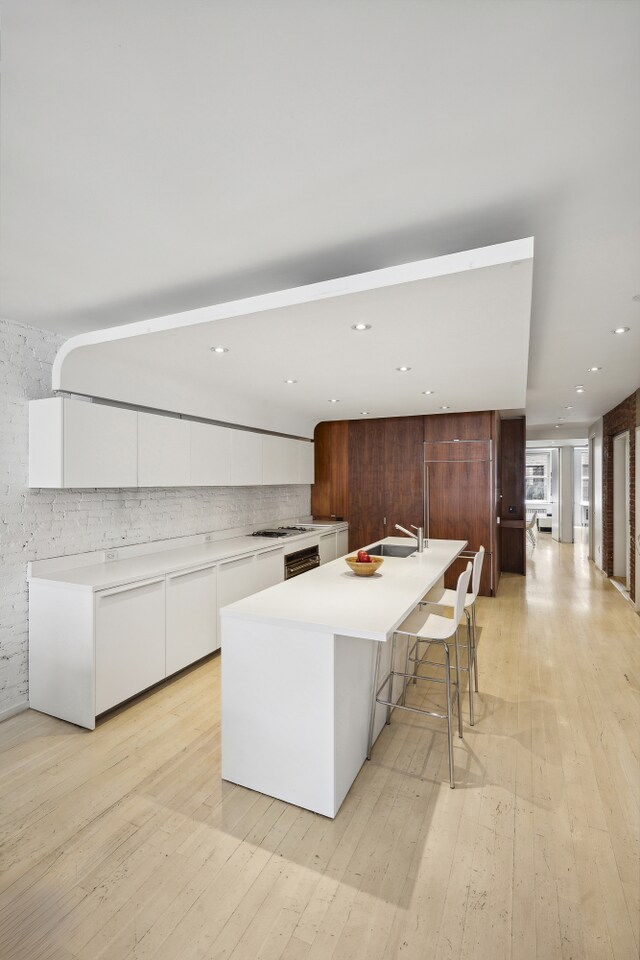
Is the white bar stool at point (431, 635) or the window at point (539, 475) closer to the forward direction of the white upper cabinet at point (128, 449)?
the white bar stool

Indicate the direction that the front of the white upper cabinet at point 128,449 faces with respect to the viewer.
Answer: facing the viewer and to the right of the viewer

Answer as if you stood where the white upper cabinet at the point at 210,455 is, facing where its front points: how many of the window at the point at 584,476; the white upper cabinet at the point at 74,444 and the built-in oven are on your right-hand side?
1

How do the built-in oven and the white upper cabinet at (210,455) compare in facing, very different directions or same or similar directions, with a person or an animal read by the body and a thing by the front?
same or similar directions

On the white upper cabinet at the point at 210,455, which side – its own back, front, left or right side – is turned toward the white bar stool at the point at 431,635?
front

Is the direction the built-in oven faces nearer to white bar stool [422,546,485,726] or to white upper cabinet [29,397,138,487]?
the white bar stool

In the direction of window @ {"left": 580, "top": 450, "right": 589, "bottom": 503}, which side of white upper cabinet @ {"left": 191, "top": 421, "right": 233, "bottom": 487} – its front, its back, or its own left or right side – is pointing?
left

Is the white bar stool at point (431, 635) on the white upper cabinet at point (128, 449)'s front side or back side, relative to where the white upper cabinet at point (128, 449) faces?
on the front side

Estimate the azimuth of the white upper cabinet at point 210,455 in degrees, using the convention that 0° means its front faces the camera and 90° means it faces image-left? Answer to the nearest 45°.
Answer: approximately 315°

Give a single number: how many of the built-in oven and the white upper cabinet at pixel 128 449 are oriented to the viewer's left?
0

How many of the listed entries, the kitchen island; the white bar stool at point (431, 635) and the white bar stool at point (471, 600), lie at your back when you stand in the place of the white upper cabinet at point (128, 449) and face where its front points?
0

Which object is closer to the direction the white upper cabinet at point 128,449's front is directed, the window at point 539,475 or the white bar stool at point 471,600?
the white bar stool

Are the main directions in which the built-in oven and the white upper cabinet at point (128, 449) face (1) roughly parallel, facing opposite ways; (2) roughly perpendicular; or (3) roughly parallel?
roughly parallel

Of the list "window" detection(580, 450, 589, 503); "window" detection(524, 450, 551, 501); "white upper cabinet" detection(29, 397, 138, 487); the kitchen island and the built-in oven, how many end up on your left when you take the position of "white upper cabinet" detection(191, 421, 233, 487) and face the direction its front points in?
3

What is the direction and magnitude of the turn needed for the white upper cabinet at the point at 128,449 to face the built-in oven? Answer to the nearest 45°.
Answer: approximately 90° to its left

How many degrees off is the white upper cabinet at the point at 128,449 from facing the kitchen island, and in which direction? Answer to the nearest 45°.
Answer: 0° — it already faces it

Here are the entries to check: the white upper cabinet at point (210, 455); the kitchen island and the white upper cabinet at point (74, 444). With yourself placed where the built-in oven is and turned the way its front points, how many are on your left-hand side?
0

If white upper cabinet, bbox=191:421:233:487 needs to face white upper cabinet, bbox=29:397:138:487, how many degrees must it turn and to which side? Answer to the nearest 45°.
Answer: approximately 90° to its right

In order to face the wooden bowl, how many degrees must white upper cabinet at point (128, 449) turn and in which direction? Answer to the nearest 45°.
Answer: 0° — it already faces it

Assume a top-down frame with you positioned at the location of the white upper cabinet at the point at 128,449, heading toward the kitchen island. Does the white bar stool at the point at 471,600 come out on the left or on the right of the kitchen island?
left
